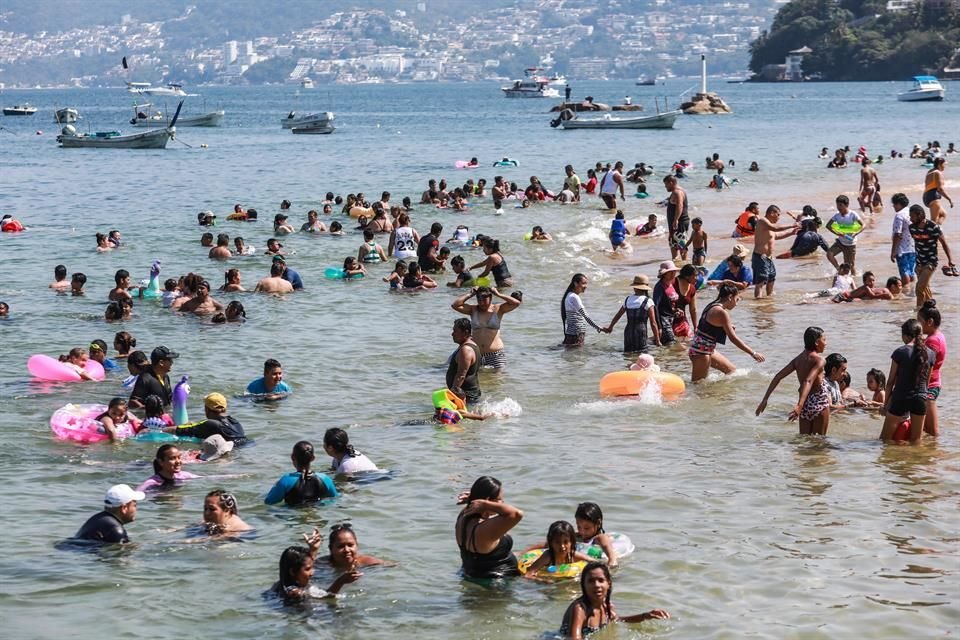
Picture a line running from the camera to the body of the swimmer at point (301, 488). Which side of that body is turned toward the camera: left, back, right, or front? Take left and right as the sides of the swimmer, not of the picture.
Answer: back

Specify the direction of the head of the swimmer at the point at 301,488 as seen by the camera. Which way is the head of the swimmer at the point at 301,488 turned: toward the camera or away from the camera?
away from the camera

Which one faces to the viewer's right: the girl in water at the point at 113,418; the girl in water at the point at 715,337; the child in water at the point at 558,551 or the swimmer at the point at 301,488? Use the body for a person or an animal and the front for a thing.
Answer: the girl in water at the point at 715,337

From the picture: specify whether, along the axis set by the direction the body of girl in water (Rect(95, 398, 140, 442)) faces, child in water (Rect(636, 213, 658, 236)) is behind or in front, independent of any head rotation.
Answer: behind

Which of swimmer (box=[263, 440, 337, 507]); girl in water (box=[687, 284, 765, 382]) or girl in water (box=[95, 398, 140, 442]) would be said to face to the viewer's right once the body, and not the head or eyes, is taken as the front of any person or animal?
girl in water (box=[687, 284, 765, 382])

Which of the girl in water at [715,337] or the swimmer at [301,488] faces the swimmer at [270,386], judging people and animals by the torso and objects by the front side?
the swimmer at [301,488]

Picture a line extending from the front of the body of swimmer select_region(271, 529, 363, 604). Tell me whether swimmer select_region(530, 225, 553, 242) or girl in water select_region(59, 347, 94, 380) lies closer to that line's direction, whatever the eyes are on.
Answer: the swimmer

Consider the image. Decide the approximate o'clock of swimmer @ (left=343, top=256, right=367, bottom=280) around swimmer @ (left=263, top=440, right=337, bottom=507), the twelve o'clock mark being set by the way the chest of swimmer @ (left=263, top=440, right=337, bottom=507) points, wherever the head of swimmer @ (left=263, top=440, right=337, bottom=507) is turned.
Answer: swimmer @ (left=343, top=256, right=367, bottom=280) is roughly at 12 o'clock from swimmer @ (left=263, top=440, right=337, bottom=507).

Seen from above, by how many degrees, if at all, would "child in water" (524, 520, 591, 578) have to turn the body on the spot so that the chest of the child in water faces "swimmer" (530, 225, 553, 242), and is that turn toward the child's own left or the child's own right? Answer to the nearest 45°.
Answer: approximately 180°
